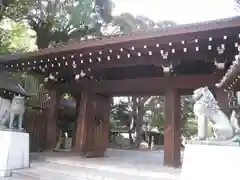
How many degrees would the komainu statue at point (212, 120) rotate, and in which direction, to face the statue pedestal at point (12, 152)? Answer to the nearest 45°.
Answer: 0° — it already faces it

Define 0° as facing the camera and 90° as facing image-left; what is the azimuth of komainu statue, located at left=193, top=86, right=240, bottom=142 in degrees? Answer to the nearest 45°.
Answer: approximately 90°

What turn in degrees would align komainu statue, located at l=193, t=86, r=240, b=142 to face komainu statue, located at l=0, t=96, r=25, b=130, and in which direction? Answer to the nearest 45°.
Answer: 0° — it already faces it
